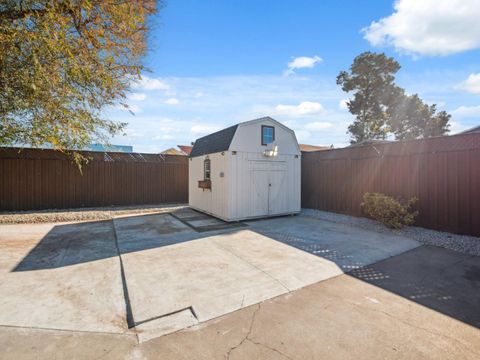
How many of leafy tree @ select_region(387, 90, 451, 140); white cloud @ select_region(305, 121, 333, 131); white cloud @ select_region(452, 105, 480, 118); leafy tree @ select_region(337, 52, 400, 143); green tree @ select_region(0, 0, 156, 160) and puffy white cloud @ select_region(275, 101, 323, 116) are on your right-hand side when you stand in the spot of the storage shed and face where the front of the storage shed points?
1

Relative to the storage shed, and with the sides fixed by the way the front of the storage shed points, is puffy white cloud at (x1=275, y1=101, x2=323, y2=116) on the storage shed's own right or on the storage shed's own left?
on the storage shed's own left

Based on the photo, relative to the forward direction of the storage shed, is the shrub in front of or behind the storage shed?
in front

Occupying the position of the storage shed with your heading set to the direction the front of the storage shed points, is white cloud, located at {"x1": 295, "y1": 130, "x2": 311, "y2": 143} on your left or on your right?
on your left

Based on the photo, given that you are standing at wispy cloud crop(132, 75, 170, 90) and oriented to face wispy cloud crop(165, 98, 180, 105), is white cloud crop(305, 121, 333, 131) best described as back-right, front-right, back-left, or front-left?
front-right

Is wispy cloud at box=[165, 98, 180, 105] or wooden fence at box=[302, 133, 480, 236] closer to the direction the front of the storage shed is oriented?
the wooden fence

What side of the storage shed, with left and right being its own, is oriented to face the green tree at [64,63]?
right

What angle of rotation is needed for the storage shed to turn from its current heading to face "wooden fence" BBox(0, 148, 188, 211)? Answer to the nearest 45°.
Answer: approximately 135° to its right

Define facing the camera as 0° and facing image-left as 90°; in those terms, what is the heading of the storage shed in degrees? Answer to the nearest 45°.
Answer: approximately 315°

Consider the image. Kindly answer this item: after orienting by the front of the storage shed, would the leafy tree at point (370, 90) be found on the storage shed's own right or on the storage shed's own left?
on the storage shed's own left

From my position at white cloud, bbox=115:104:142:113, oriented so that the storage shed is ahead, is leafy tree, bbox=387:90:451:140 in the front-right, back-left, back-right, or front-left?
front-left
